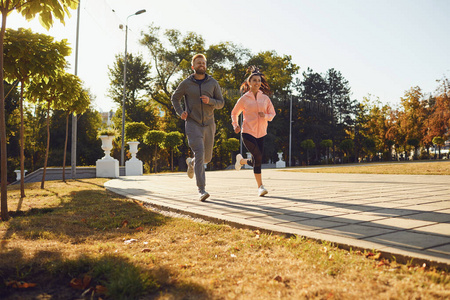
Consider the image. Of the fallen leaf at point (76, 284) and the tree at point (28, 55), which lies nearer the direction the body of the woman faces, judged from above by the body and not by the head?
the fallen leaf

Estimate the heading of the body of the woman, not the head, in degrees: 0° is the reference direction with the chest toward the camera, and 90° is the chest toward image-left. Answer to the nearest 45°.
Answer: approximately 315°

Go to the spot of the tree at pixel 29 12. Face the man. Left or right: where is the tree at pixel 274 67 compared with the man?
left

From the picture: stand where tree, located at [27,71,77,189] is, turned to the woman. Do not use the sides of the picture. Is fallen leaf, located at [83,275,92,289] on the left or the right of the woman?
right

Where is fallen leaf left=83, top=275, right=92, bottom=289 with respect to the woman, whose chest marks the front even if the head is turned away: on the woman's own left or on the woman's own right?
on the woman's own right

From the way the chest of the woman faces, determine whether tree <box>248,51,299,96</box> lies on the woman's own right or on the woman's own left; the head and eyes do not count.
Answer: on the woman's own left

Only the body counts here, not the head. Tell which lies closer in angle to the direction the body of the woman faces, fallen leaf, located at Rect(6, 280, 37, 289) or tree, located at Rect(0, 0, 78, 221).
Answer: the fallen leaf

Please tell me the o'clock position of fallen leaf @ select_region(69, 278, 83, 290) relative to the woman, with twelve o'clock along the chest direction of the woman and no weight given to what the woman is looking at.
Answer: The fallen leaf is roughly at 2 o'clock from the woman.

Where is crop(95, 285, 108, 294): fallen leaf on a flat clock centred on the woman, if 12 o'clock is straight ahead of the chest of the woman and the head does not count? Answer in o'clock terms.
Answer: The fallen leaf is roughly at 2 o'clock from the woman.

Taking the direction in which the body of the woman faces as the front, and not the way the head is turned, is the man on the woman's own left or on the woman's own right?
on the woman's own right

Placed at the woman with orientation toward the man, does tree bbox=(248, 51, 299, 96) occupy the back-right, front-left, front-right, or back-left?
back-right

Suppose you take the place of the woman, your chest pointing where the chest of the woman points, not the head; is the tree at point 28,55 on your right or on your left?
on your right
